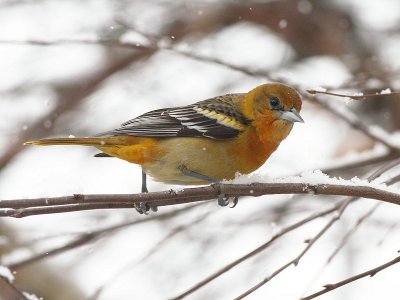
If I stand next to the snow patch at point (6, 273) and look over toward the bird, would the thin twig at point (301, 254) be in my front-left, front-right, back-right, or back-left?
front-right

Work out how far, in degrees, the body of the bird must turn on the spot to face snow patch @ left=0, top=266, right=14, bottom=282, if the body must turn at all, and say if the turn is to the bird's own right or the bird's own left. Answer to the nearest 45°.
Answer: approximately 135° to the bird's own right

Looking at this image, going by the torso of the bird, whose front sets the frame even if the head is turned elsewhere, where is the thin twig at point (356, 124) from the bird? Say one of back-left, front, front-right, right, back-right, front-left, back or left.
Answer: front

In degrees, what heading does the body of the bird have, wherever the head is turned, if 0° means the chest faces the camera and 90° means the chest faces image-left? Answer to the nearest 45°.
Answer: approximately 270°

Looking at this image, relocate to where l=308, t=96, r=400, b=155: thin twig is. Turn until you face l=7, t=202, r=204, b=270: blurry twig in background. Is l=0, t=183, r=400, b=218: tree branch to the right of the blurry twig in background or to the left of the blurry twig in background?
left
